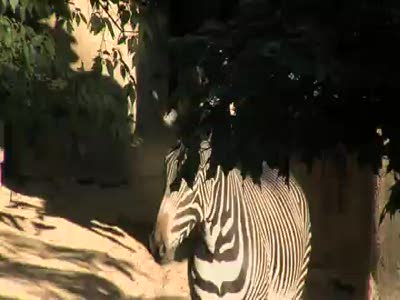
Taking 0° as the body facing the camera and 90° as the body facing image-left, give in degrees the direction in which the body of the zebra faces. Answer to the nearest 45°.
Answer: approximately 45°
